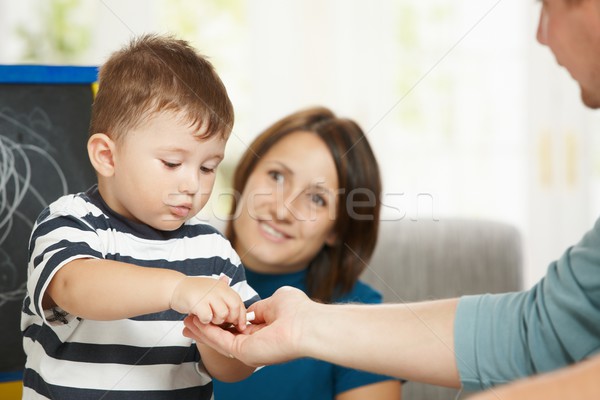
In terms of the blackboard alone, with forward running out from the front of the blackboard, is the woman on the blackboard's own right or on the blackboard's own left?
on the blackboard's own left

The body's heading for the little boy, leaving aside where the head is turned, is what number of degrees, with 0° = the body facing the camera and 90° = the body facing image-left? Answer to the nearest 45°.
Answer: approximately 315°

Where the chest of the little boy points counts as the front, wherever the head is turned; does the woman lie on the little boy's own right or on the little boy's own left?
on the little boy's own left
